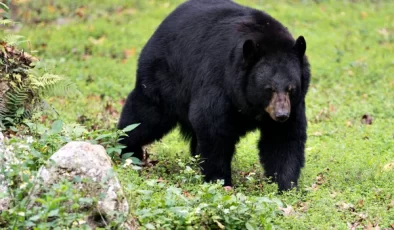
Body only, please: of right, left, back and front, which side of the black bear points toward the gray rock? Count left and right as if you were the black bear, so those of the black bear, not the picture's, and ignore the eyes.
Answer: right

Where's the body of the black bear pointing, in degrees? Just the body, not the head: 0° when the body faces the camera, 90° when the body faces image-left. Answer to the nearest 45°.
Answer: approximately 315°
